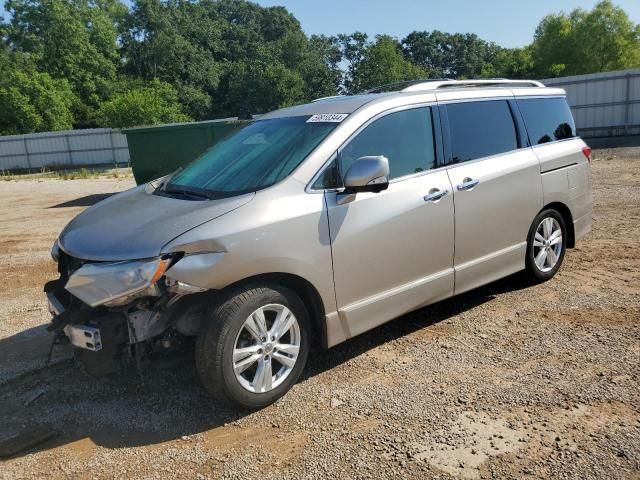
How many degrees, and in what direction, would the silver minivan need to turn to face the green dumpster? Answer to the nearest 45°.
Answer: approximately 135° to its right

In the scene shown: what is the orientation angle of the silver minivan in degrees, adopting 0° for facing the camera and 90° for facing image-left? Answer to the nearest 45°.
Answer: approximately 45°

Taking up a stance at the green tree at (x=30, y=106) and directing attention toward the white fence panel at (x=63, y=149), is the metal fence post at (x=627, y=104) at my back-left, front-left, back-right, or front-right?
front-left

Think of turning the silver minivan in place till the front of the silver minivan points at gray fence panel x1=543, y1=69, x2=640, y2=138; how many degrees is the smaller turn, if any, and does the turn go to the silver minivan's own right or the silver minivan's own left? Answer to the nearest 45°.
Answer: approximately 180°

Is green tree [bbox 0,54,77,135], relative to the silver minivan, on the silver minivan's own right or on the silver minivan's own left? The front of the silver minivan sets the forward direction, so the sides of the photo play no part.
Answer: on the silver minivan's own right

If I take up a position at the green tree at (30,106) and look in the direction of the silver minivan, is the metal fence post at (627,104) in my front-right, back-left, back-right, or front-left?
front-left

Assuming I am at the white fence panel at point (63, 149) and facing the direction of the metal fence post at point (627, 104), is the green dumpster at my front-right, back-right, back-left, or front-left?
front-right

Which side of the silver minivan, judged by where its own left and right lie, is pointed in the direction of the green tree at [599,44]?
back

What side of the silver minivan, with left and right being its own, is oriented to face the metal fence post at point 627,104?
back
